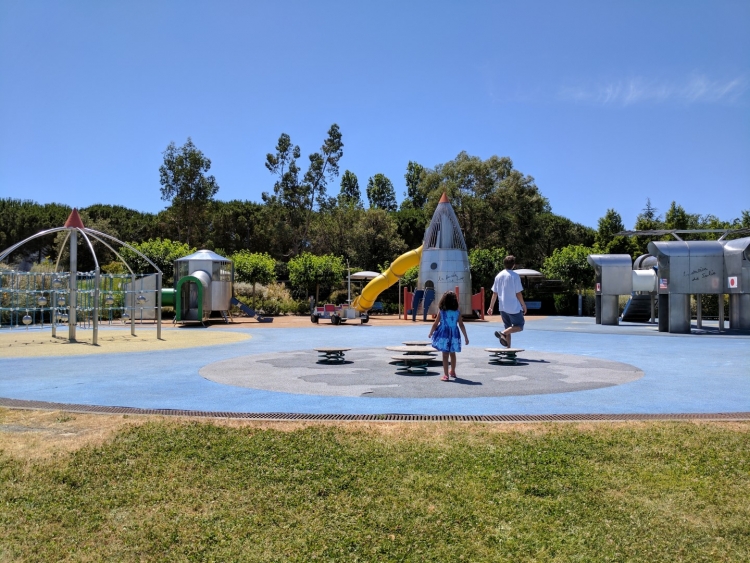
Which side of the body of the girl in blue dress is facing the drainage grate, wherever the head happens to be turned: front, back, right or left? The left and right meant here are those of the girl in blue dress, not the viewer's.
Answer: back

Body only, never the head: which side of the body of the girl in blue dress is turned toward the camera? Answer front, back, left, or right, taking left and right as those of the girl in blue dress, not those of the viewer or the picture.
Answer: back

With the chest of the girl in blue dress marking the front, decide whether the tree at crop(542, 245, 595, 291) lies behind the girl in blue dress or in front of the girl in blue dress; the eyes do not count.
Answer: in front

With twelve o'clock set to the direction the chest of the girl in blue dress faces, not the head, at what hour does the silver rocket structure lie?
The silver rocket structure is roughly at 12 o'clock from the girl in blue dress.

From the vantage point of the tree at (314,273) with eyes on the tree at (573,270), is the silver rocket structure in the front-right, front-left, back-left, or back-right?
front-right

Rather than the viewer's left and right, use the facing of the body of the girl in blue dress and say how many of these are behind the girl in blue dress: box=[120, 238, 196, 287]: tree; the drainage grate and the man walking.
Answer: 1

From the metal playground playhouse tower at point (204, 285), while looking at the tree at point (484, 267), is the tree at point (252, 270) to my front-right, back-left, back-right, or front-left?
front-left

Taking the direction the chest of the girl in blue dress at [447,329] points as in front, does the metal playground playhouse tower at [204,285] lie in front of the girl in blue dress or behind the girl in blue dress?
in front

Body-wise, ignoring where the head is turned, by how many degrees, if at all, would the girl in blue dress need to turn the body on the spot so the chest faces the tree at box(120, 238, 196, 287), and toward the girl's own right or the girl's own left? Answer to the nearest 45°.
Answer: approximately 45° to the girl's own left

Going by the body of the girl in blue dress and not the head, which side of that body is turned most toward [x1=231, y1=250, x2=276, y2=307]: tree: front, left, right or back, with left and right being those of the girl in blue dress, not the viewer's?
front

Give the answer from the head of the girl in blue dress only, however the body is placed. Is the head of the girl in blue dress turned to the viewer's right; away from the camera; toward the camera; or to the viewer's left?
away from the camera
